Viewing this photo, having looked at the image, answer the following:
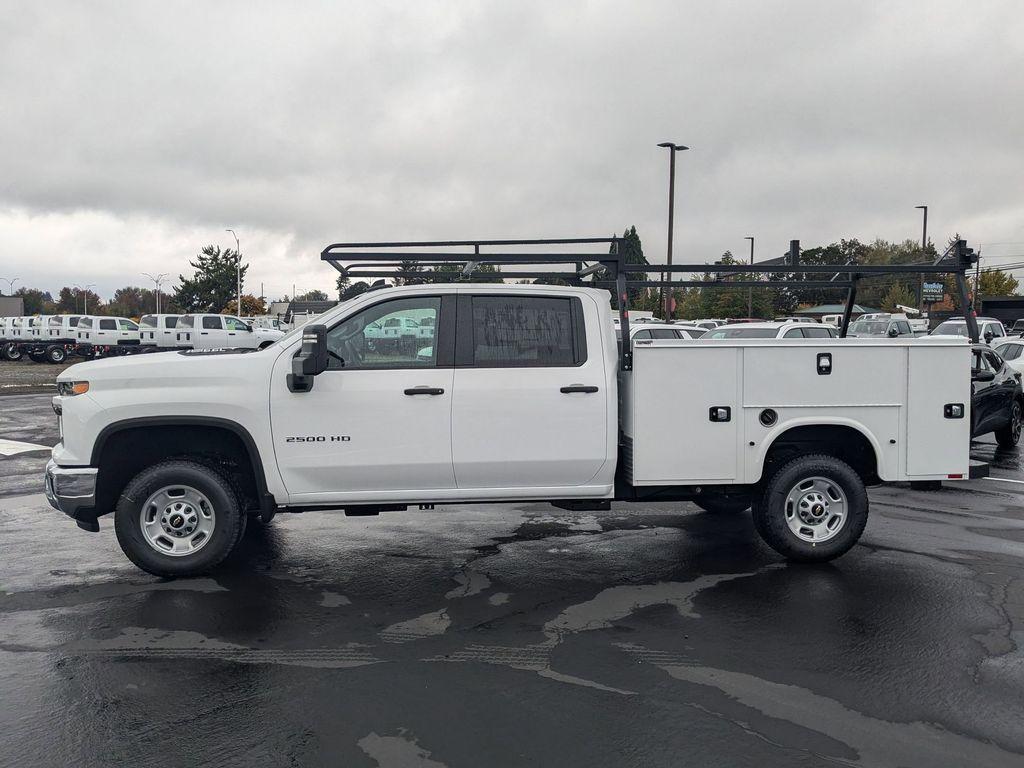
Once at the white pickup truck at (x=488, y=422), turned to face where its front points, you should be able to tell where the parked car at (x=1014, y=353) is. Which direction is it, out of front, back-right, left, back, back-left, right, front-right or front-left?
back-right

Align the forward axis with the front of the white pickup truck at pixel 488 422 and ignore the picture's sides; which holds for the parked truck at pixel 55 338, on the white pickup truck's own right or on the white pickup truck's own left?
on the white pickup truck's own right

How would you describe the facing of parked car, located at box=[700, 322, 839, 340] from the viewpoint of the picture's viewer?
facing the viewer and to the left of the viewer

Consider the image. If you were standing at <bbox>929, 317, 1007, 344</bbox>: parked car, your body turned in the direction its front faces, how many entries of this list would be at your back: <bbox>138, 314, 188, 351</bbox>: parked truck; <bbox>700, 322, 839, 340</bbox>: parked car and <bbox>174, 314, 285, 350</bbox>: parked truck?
0

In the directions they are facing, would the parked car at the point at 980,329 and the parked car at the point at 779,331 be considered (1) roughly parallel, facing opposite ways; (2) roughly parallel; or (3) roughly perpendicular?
roughly parallel

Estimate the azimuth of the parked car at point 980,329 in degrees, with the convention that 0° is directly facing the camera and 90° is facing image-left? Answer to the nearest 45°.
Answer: approximately 45°

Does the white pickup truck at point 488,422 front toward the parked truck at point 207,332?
no

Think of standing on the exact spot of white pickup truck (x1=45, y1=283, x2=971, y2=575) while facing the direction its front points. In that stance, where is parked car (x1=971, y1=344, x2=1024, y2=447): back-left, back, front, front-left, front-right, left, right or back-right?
back-right

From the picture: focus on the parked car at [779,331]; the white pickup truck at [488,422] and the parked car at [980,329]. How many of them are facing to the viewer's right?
0

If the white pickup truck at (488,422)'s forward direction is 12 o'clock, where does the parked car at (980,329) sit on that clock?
The parked car is roughly at 4 o'clock from the white pickup truck.

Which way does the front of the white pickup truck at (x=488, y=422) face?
to the viewer's left

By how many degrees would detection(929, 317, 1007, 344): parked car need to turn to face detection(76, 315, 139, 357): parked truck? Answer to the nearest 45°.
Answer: approximately 45° to its right

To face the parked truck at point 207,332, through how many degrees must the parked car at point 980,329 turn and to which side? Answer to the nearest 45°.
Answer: approximately 45° to its right

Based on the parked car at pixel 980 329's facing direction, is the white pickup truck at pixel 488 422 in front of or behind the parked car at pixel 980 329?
in front
